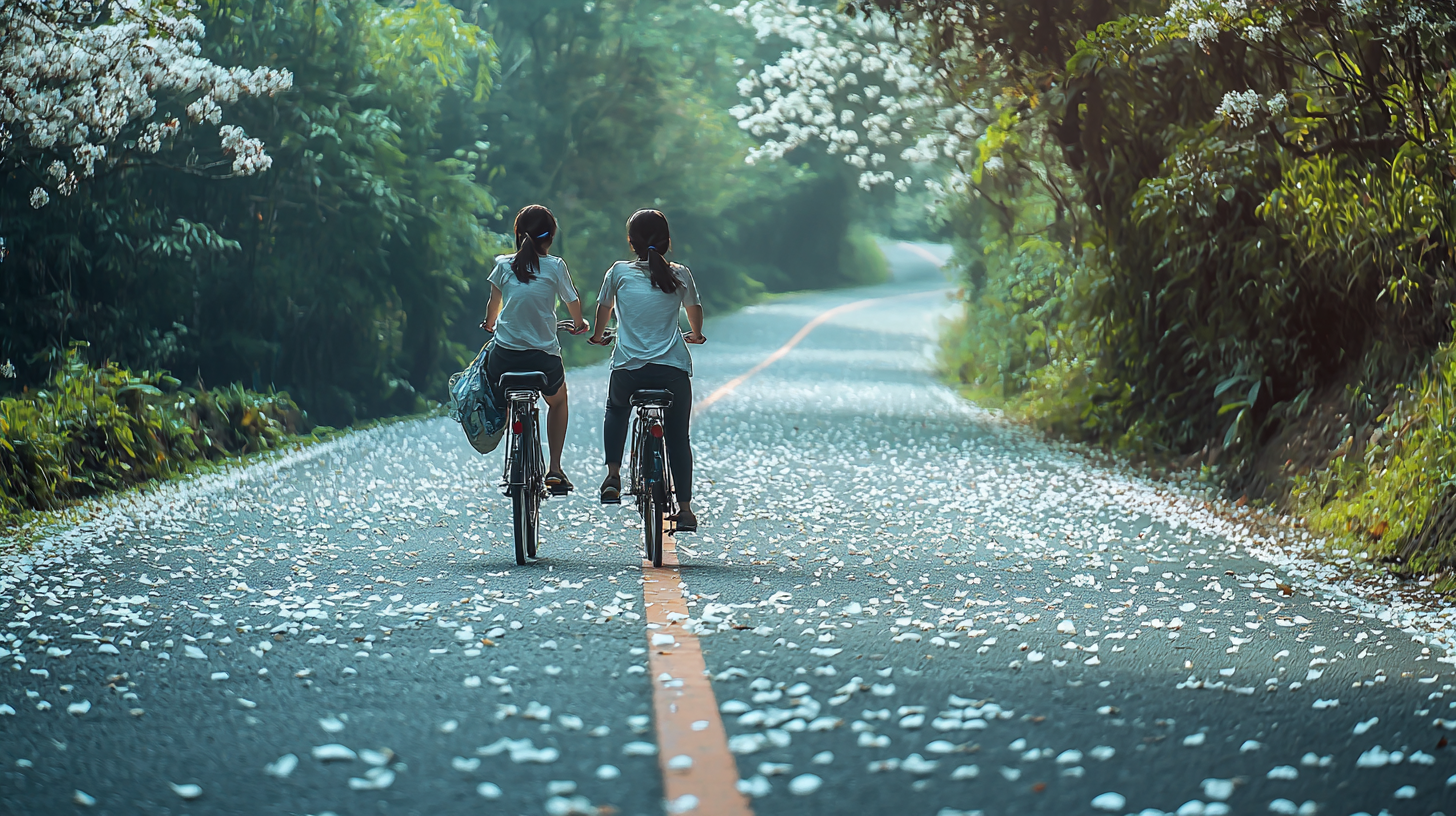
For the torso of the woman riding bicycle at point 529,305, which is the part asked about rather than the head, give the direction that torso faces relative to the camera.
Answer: away from the camera

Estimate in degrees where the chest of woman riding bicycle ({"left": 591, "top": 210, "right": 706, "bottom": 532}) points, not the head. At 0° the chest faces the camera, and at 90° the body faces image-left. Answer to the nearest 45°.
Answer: approximately 180°

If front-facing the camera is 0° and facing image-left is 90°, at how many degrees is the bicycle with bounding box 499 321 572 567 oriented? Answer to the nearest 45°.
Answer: approximately 180°

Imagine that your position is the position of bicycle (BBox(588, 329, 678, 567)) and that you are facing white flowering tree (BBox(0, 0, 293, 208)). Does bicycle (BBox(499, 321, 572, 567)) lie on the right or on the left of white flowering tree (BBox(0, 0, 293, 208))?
left

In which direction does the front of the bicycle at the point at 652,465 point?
away from the camera

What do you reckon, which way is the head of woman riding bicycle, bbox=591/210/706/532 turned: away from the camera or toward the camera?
away from the camera

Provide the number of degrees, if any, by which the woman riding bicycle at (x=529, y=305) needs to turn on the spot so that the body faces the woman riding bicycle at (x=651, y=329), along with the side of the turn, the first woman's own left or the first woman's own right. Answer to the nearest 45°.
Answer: approximately 135° to the first woman's own right

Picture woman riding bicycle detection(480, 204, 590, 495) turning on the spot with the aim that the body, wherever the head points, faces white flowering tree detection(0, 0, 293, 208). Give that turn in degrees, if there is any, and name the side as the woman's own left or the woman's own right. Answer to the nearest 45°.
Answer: approximately 45° to the woman's own left

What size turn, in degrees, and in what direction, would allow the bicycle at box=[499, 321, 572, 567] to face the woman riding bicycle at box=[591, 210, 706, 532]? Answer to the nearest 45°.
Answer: approximately 90° to its right

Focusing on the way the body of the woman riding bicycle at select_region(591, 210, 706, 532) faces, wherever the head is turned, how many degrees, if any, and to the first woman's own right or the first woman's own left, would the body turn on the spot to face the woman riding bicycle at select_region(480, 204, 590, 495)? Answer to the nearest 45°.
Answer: approximately 45° to the first woman's own left
